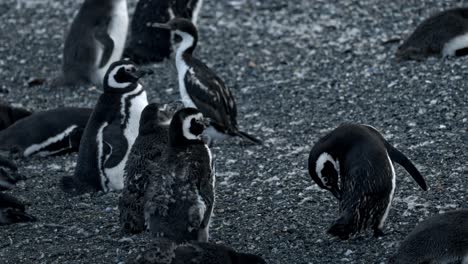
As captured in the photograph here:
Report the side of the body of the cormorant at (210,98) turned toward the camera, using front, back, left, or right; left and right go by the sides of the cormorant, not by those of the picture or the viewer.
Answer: left

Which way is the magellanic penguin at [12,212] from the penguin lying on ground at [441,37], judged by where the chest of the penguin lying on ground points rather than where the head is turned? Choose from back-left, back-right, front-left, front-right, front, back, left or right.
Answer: back-right
